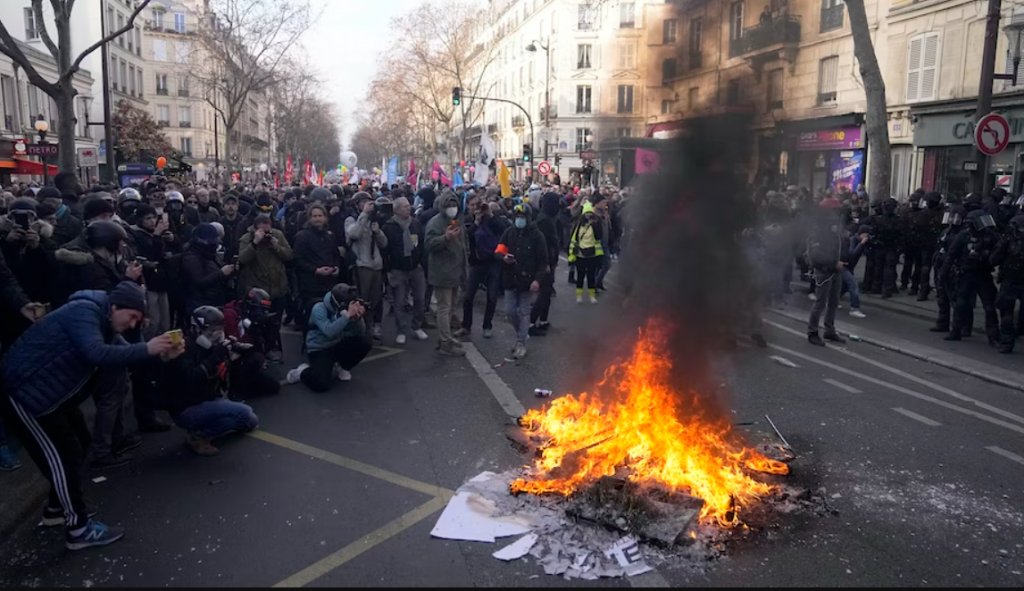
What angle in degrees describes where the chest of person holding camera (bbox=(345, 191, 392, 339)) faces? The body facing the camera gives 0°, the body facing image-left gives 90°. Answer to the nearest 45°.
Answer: approximately 315°

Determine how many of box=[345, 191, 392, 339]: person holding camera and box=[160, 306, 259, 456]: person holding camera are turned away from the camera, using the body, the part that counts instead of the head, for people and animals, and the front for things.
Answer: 0

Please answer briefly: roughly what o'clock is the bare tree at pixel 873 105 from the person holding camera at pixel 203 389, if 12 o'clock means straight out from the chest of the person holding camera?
The bare tree is roughly at 11 o'clock from the person holding camera.

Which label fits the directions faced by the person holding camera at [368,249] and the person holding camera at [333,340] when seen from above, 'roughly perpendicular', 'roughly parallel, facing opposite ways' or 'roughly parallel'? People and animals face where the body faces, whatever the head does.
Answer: roughly parallel

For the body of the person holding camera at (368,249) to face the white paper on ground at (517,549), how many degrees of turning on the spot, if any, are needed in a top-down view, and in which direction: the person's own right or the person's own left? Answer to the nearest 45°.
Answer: approximately 45° to the person's own right

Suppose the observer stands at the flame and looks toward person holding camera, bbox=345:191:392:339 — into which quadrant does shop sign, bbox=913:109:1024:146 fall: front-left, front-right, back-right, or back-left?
front-right

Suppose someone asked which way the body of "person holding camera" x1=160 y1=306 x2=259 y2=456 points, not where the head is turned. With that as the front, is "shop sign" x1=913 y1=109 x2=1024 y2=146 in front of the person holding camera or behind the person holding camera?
in front

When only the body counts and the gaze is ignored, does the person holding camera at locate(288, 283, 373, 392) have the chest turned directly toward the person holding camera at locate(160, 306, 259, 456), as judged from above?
no

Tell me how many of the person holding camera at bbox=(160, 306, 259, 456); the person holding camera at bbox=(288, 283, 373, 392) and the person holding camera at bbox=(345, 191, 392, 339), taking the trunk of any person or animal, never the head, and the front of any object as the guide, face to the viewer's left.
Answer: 0

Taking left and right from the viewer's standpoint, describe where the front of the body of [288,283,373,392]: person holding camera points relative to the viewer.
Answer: facing the viewer and to the right of the viewer

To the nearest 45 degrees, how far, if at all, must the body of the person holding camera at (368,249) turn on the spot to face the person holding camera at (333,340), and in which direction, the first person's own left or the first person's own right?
approximately 45° to the first person's own right

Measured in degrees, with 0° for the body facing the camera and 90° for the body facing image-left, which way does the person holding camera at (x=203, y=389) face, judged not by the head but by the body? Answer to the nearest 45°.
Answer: approximately 270°

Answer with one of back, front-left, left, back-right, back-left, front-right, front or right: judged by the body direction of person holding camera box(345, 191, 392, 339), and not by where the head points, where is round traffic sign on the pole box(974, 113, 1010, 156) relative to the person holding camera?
front-left

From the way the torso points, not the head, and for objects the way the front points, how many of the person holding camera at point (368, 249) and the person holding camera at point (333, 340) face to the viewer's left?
0

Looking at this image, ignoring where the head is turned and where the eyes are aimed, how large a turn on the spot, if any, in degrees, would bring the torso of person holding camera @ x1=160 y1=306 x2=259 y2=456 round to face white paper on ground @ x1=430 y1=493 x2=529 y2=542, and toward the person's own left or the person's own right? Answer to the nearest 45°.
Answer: approximately 45° to the person's own right

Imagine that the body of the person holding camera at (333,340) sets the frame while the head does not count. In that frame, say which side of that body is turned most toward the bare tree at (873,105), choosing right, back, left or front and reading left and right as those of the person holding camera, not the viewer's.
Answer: left
